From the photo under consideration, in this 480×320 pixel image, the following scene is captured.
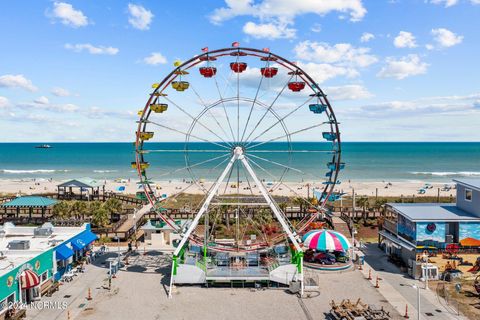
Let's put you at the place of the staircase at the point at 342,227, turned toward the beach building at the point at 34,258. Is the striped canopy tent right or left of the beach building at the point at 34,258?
left

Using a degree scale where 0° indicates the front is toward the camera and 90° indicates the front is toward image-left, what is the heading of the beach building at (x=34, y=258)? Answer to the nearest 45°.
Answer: approximately 315°

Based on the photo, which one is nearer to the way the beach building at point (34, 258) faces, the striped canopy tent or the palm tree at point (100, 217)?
the striped canopy tent

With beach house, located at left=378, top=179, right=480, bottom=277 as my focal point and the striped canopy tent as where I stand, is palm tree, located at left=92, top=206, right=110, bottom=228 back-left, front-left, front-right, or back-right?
back-left

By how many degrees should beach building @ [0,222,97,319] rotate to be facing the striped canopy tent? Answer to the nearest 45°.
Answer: approximately 45° to its left

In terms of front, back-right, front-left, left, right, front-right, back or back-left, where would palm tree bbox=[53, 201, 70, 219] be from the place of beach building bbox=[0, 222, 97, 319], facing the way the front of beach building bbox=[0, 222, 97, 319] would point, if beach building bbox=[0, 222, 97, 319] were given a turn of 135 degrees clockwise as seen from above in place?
right

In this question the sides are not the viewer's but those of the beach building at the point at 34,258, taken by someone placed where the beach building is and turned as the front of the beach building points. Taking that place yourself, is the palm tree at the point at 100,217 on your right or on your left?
on your left

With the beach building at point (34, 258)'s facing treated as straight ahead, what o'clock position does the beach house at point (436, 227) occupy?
the beach house at point (436, 227) is roughly at 11 o'clock from the beach building at point (34, 258).

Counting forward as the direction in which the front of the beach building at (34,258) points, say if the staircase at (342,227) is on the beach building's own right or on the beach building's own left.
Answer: on the beach building's own left

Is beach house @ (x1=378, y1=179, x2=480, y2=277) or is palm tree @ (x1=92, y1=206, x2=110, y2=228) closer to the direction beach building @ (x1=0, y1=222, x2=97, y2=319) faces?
the beach house

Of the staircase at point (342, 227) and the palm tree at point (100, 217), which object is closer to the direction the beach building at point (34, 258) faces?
the staircase
